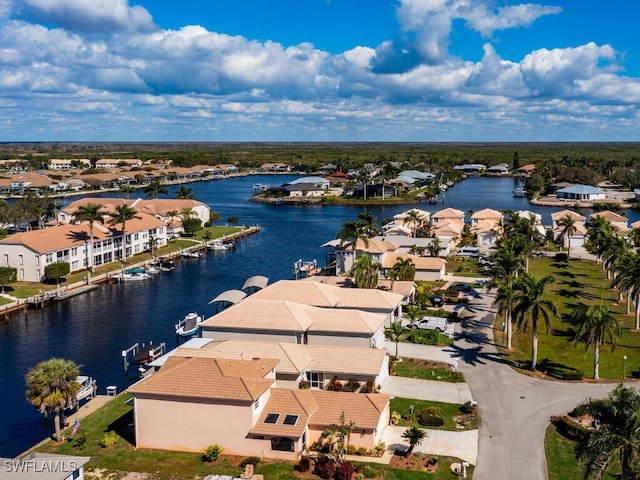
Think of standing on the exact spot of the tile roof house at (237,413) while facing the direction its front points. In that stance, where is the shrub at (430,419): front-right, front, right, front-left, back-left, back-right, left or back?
front

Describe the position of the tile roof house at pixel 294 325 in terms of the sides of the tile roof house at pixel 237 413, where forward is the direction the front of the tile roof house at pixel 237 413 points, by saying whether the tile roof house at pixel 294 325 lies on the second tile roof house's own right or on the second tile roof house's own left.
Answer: on the second tile roof house's own left

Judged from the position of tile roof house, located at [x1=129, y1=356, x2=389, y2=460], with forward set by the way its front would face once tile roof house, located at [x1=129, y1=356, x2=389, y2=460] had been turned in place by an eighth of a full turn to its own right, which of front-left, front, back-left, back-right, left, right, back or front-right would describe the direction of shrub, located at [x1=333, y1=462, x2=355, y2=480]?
front

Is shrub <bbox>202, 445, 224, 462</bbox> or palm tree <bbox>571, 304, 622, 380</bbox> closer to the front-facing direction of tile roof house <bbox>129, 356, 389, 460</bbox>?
the palm tree

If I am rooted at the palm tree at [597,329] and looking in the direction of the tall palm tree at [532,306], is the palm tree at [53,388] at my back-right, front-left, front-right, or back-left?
front-left

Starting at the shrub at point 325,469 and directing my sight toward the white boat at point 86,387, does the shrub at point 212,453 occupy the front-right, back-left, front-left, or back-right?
front-left

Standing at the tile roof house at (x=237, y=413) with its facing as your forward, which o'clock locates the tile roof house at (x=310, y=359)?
the tile roof house at (x=310, y=359) is roughly at 10 o'clock from the tile roof house at (x=237, y=413).

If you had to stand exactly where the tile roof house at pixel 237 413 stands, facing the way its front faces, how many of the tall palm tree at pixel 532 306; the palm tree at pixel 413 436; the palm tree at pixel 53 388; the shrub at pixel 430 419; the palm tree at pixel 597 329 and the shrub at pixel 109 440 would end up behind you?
2

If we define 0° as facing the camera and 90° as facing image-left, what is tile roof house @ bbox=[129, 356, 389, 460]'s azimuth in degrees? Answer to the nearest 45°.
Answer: approximately 270°

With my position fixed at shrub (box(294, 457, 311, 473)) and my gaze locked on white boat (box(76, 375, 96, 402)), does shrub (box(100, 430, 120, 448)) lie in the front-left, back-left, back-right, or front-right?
front-left

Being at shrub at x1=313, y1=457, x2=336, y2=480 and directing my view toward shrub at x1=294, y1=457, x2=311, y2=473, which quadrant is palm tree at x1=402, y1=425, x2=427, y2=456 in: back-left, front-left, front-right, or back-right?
back-right

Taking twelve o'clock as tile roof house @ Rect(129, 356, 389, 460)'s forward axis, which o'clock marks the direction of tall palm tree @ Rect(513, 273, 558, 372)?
The tall palm tree is roughly at 11 o'clock from the tile roof house.
